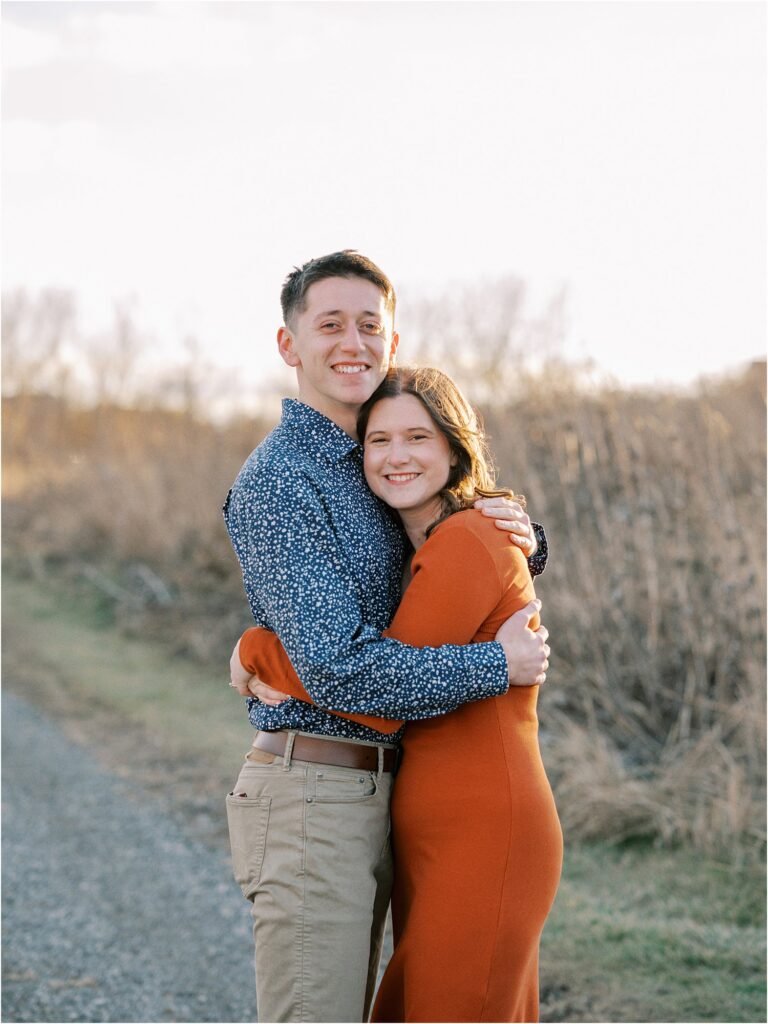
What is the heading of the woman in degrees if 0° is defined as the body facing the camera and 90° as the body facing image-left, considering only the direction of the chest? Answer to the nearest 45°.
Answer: approximately 90°
